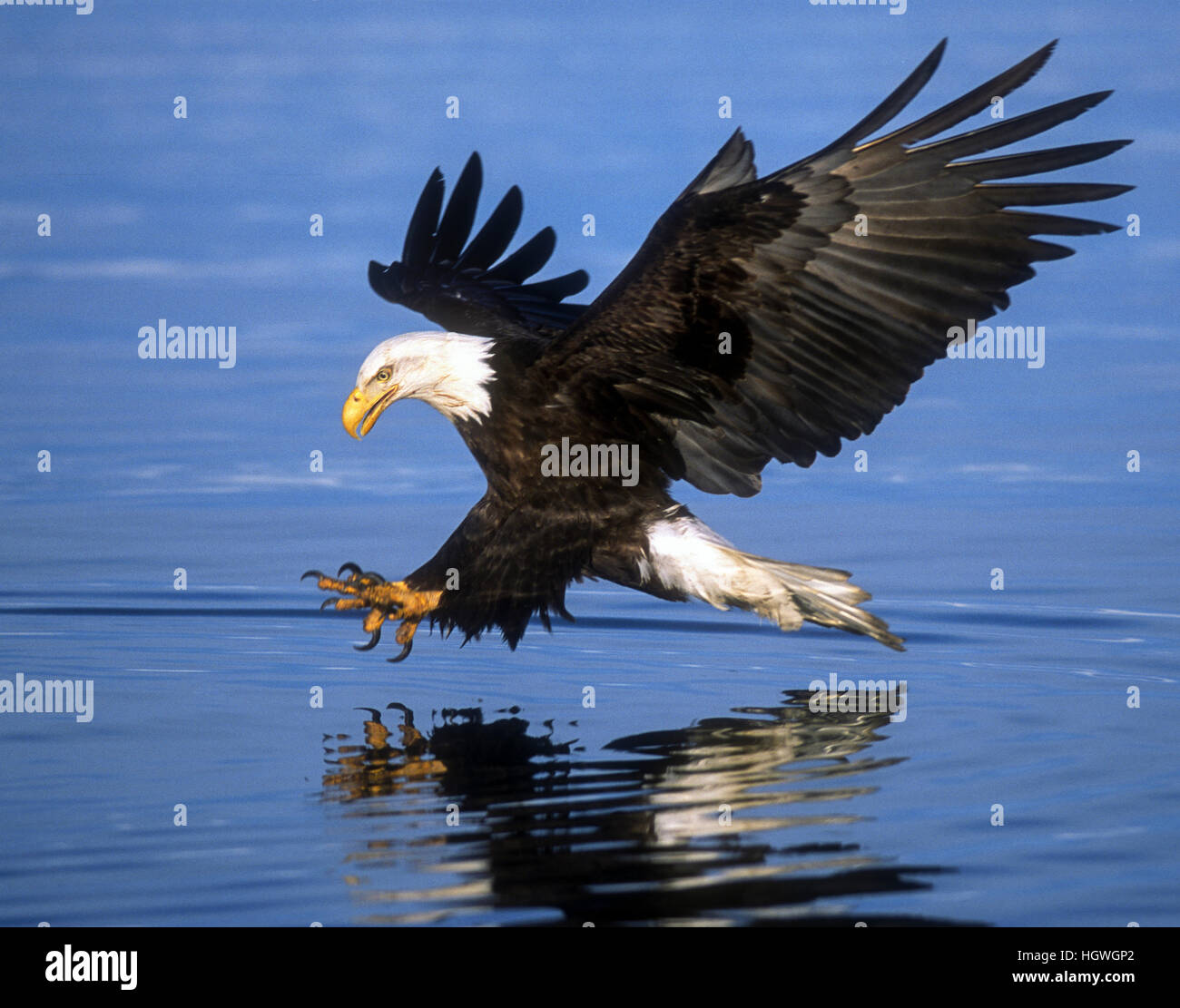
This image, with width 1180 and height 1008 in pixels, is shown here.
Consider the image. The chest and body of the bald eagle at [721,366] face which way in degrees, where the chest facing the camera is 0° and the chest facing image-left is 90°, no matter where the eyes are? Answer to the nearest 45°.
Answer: approximately 90°
